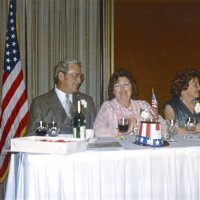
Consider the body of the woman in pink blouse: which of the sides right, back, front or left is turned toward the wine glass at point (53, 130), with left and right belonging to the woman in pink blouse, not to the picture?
right

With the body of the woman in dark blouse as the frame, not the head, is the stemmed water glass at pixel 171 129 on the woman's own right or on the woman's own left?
on the woman's own right

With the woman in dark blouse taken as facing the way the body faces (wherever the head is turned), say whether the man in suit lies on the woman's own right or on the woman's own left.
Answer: on the woman's own right

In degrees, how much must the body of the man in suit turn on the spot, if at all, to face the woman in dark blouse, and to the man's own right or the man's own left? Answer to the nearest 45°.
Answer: approximately 45° to the man's own left

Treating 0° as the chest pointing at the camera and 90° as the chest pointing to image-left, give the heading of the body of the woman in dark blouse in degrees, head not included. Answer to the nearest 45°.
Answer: approximately 315°

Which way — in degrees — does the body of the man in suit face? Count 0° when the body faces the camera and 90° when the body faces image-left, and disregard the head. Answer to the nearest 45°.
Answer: approximately 315°
